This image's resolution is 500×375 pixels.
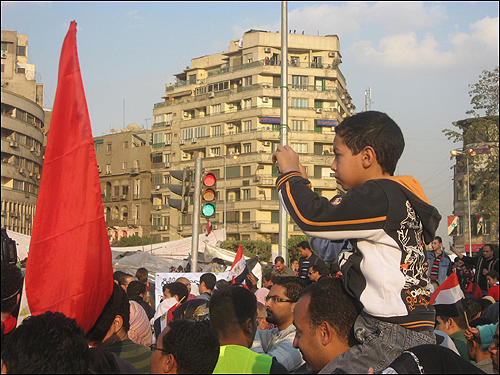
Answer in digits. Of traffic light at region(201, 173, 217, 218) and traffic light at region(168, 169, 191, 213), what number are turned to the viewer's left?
1

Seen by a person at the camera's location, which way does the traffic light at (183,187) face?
facing to the left of the viewer

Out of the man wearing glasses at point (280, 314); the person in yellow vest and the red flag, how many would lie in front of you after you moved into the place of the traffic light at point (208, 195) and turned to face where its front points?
3

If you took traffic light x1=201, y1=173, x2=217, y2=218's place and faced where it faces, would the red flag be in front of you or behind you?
in front

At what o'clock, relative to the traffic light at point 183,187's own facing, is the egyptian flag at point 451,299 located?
The egyptian flag is roughly at 8 o'clock from the traffic light.

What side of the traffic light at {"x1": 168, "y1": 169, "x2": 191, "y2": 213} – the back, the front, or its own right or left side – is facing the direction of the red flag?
left

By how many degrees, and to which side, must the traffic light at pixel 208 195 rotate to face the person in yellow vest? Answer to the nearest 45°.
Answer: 0° — it already faces them

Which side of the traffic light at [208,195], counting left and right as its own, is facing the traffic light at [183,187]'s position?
right

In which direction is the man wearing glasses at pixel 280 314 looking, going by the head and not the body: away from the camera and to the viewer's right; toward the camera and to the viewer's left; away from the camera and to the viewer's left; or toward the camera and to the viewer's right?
toward the camera and to the viewer's left

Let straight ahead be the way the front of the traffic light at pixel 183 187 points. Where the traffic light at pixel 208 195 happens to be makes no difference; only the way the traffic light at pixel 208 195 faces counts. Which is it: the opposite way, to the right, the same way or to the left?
to the left

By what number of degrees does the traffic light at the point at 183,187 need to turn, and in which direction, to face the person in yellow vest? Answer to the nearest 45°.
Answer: approximately 90° to its left

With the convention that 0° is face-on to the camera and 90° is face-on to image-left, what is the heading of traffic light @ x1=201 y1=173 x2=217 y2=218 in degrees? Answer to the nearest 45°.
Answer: approximately 0°

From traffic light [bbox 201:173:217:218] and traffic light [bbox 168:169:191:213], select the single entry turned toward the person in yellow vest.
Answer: traffic light [bbox 201:173:217:218]
